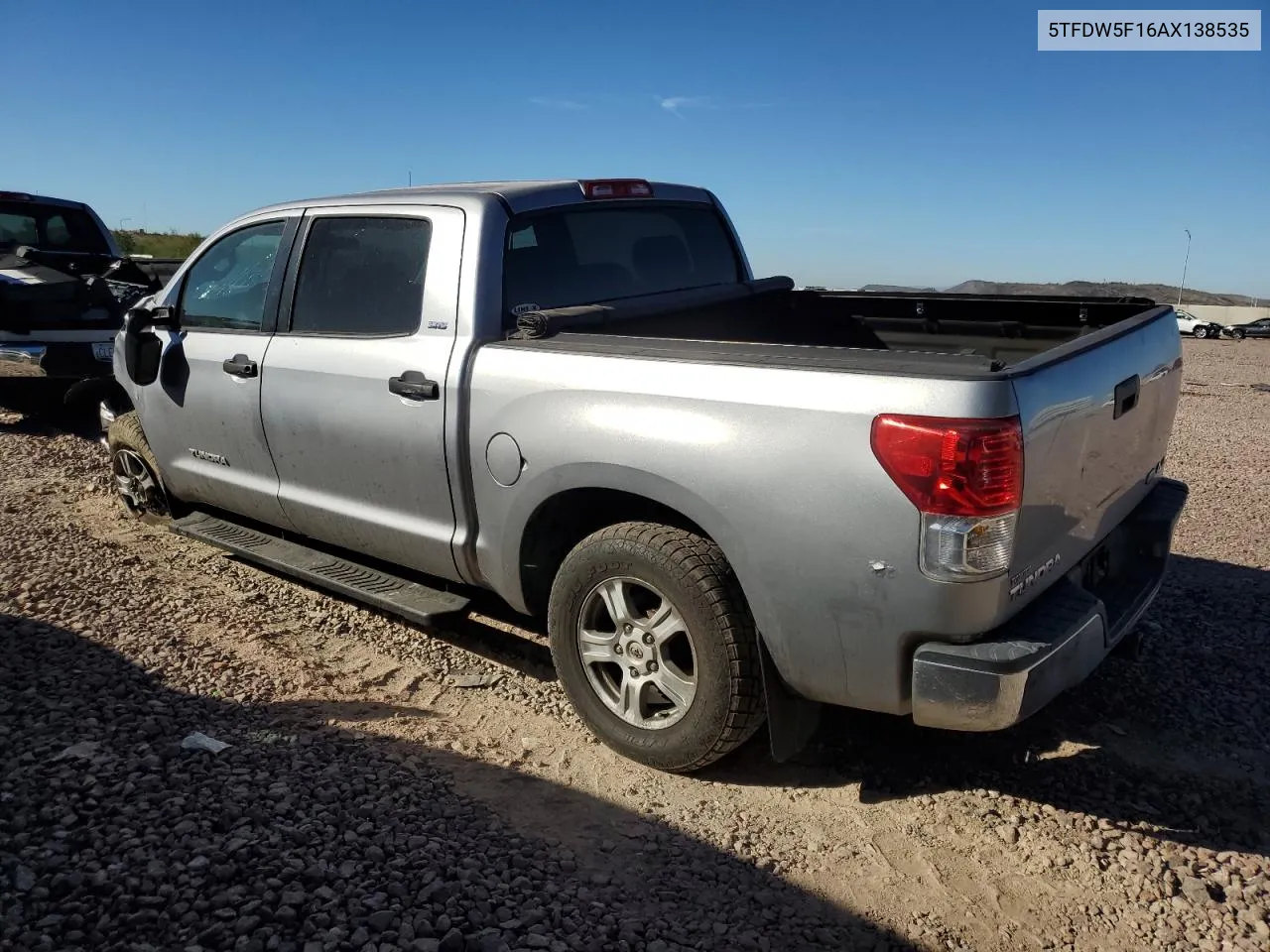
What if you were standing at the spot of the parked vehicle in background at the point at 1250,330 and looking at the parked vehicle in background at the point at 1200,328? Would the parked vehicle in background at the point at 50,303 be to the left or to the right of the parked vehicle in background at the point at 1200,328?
left

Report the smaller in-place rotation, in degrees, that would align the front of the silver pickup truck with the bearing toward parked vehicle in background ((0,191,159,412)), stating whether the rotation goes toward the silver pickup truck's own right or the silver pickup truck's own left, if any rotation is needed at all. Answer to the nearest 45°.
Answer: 0° — it already faces it

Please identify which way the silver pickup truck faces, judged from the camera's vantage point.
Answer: facing away from the viewer and to the left of the viewer

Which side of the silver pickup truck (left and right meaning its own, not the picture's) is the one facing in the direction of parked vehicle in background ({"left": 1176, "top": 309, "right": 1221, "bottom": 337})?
right

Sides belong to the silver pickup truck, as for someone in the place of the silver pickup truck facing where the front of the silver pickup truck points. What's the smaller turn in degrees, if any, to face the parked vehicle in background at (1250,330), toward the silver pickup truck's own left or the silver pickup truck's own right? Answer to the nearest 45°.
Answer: approximately 90° to the silver pickup truck's own right
